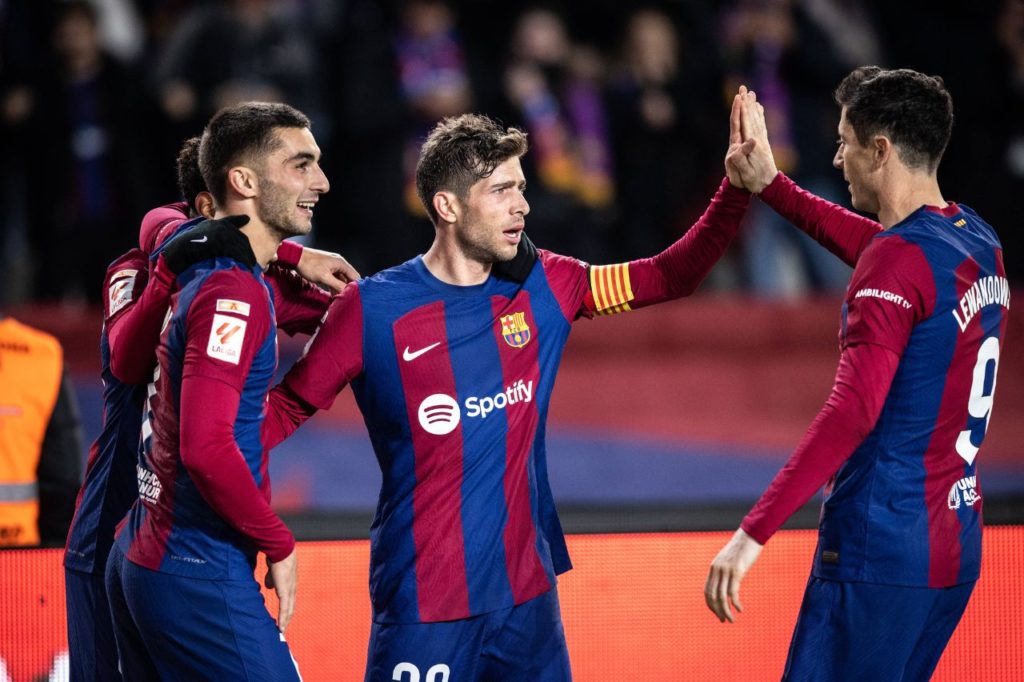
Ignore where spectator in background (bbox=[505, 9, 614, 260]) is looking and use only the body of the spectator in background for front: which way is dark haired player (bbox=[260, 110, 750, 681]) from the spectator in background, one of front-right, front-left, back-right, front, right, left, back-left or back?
front

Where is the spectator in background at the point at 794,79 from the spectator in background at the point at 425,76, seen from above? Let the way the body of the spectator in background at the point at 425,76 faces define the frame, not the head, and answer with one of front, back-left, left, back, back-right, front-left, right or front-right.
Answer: left

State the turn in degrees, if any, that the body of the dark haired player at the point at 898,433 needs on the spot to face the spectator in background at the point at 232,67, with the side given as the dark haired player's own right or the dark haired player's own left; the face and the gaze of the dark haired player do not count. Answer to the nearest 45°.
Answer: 0° — they already face them

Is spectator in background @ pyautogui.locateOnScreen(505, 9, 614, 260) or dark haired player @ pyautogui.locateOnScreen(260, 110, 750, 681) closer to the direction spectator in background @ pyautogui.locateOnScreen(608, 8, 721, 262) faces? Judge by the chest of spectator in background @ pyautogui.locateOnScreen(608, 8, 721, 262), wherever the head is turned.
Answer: the dark haired player

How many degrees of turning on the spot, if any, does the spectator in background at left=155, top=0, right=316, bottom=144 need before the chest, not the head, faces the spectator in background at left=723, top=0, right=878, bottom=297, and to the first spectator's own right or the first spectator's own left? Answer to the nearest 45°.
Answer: approximately 90° to the first spectator's own left

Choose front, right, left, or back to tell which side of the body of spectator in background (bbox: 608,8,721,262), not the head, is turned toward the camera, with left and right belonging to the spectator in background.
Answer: front

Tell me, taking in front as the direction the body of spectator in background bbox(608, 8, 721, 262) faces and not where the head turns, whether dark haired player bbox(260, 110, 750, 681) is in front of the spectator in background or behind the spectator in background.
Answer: in front

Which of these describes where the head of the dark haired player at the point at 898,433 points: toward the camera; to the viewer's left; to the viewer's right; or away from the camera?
to the viewer's left

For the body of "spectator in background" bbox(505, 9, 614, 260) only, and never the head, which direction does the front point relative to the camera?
toward the camera

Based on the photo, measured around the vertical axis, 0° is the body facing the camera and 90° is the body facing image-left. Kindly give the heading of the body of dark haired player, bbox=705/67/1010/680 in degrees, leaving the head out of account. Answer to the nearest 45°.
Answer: approximately 135°

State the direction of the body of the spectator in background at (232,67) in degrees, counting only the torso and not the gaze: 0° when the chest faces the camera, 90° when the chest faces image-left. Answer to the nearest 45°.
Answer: approximately 0°
